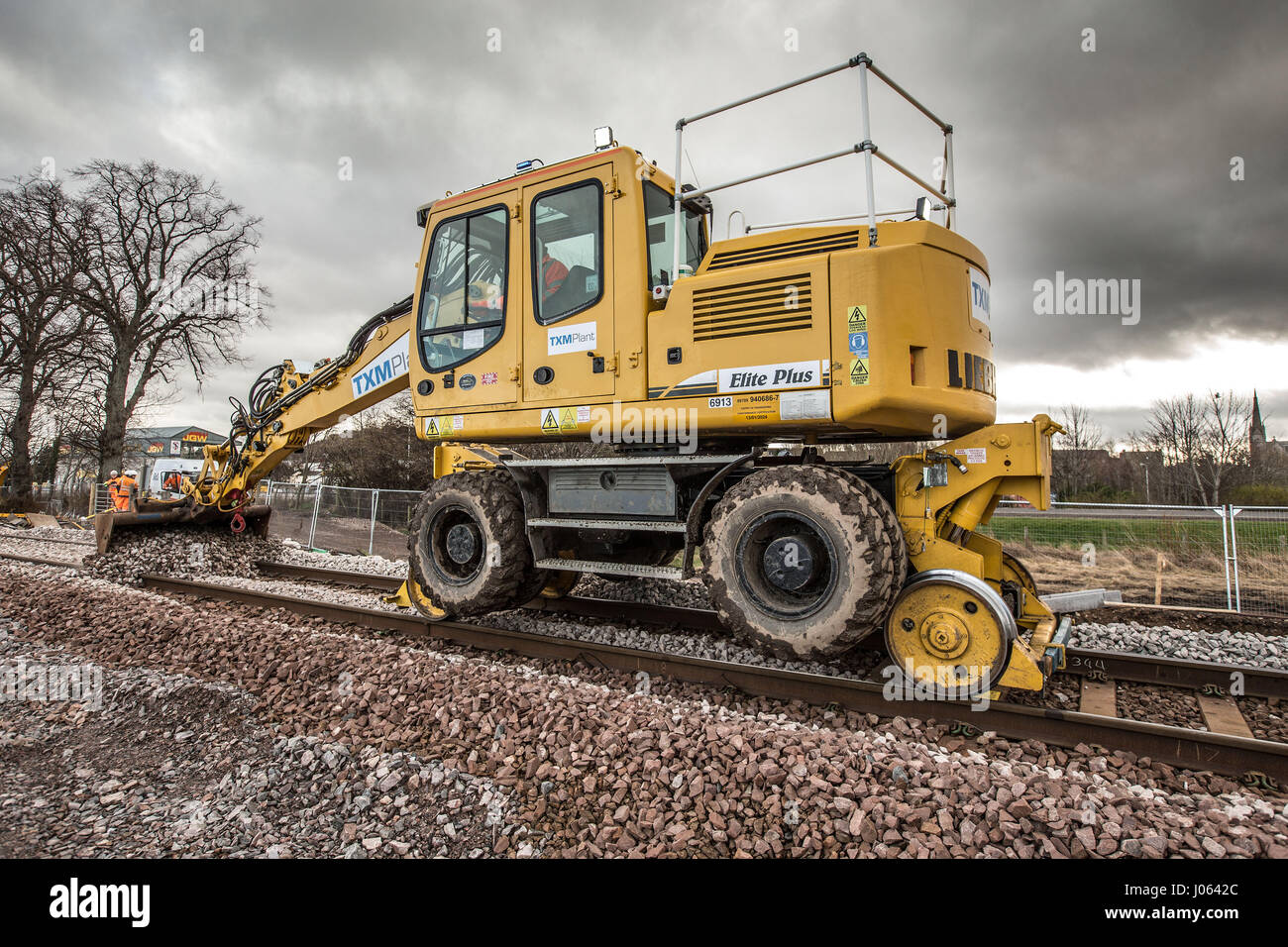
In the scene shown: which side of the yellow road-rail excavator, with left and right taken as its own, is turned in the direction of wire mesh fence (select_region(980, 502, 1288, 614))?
right

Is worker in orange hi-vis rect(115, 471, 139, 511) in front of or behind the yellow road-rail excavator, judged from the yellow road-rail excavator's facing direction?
in front

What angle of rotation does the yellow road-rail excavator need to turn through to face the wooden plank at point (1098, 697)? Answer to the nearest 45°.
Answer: approximately 135° to its right

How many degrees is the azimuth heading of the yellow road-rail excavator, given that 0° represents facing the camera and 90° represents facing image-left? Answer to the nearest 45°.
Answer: approximately 135°

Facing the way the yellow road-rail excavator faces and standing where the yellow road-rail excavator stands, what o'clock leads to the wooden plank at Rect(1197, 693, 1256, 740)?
The wooden plank is roughly at 5 o'clock from the yellow road-rail excavator.

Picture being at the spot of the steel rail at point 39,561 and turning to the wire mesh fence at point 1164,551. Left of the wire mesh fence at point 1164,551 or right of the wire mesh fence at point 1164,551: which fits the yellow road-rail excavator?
right

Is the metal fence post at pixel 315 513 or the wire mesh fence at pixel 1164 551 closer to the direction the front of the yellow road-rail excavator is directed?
the metal fence post
